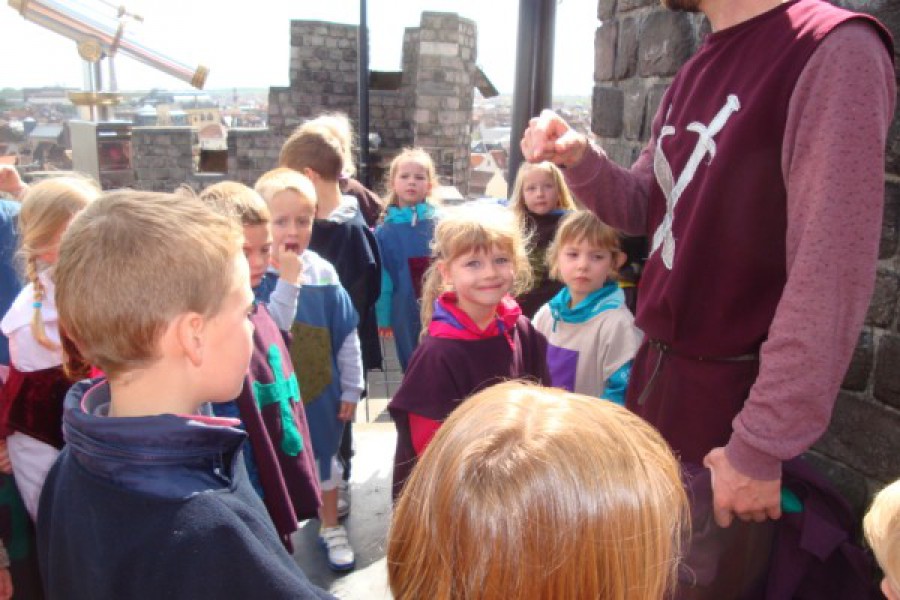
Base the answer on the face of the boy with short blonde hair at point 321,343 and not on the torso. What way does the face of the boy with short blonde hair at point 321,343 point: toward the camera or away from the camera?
toward the camera

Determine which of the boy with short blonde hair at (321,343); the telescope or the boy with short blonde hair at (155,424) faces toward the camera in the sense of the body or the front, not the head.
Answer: the boy with short blonde hair at (321,343)

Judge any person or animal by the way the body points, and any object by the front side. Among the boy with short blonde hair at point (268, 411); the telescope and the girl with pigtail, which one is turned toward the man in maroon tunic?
the boy with short blonde hair

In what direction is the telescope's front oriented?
to the viewer's left

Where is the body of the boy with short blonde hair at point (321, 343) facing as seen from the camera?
toward the camera

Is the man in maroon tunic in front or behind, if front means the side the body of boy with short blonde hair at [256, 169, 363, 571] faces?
in front

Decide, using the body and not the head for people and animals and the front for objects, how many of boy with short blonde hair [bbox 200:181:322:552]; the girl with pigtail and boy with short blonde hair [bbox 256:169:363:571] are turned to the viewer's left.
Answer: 0

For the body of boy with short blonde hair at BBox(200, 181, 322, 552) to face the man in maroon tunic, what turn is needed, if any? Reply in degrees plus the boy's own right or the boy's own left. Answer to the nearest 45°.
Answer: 0° — they already face them

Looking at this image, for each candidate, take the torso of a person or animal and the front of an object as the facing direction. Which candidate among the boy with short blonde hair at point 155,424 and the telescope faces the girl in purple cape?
the boy with short blonde hair

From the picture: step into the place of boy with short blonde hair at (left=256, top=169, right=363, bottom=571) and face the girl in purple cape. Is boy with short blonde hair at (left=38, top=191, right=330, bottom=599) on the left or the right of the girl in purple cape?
right

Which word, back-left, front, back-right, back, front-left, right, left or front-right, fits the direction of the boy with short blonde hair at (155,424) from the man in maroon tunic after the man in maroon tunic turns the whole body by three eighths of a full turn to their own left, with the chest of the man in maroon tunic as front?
back-right

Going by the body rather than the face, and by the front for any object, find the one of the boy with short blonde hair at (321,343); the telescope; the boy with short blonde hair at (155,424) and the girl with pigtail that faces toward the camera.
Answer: the boy with short blonde hair at (321,343)

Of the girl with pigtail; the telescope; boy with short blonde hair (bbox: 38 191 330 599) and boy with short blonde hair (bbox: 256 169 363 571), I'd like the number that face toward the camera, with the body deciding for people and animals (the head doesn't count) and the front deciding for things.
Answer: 1
